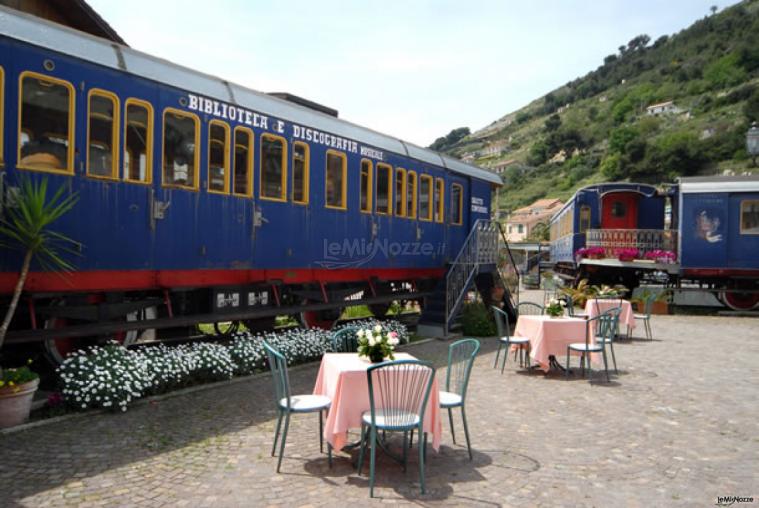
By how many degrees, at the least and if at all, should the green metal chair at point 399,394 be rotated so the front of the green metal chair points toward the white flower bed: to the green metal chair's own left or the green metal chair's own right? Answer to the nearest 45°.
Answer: approximately 45° to the green metal chair's own left

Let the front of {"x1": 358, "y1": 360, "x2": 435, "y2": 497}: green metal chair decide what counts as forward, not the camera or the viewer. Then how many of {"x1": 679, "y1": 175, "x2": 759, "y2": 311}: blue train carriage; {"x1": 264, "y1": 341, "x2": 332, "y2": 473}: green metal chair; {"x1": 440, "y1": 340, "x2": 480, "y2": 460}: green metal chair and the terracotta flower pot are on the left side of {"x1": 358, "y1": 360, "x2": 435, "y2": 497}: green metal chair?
2

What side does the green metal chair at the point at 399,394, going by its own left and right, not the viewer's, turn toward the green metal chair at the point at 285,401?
left

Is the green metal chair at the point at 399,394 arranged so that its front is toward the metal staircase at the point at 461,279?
yes

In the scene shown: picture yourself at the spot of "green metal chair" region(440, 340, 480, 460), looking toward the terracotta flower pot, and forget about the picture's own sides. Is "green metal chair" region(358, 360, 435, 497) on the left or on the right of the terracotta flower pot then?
left

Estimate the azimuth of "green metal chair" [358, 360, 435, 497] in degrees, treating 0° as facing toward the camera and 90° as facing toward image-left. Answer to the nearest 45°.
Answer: approximately 180°

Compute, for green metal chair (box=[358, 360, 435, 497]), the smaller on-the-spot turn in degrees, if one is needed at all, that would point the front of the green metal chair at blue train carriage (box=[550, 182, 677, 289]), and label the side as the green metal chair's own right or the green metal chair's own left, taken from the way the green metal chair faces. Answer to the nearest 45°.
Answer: approximately 45° to the green metal chair's own right
